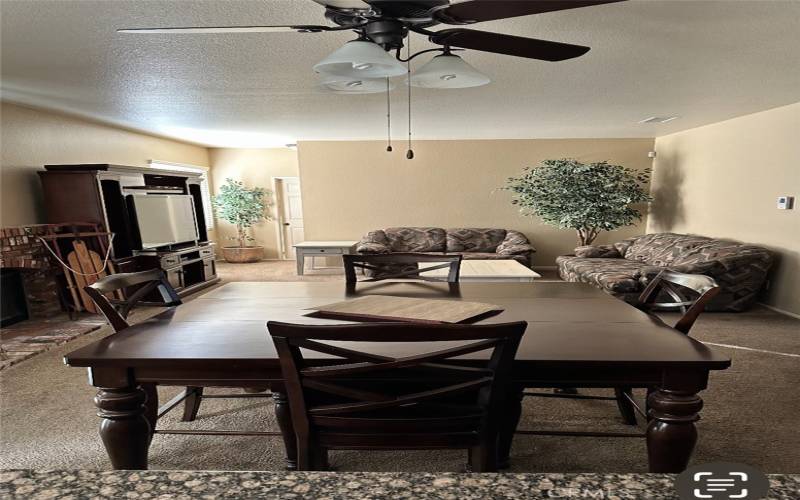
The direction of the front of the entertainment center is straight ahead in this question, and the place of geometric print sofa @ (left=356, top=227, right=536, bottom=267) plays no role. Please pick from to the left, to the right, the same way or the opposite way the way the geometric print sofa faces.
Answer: to the right

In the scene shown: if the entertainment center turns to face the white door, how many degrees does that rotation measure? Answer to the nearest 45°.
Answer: approximately 90° to its left

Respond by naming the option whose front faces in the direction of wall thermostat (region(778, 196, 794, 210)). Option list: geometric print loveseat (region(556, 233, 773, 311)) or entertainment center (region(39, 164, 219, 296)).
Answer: the entertainment center

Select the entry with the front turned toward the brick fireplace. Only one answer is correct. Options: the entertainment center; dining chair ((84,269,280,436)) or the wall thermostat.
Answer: the wall thermostat

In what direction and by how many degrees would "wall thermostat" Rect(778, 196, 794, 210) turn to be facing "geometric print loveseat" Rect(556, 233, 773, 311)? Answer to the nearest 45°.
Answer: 0° — it already faces it

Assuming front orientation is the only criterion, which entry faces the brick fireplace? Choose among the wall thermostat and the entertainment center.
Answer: the wall thermostat

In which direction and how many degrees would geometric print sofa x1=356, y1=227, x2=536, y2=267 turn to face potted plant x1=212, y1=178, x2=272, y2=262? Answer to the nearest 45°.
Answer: approximately 90° to its right

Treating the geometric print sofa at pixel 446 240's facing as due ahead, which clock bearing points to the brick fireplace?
The brick fireplace is roughly at 2 o'clock from the geometric print sofa.

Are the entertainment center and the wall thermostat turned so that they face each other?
yes

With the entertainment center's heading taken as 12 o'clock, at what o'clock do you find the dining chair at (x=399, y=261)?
The dining chair is roughly at 1 o'clock from the entertainment center.

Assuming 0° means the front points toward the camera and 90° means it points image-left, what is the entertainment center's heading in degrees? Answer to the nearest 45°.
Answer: approximately 315°

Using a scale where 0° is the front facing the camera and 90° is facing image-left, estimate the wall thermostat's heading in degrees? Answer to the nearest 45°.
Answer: approximately 45°

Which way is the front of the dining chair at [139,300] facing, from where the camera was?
facing to the right of the viewer

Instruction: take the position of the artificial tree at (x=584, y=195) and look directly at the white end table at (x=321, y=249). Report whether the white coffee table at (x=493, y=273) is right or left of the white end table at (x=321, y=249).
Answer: left
